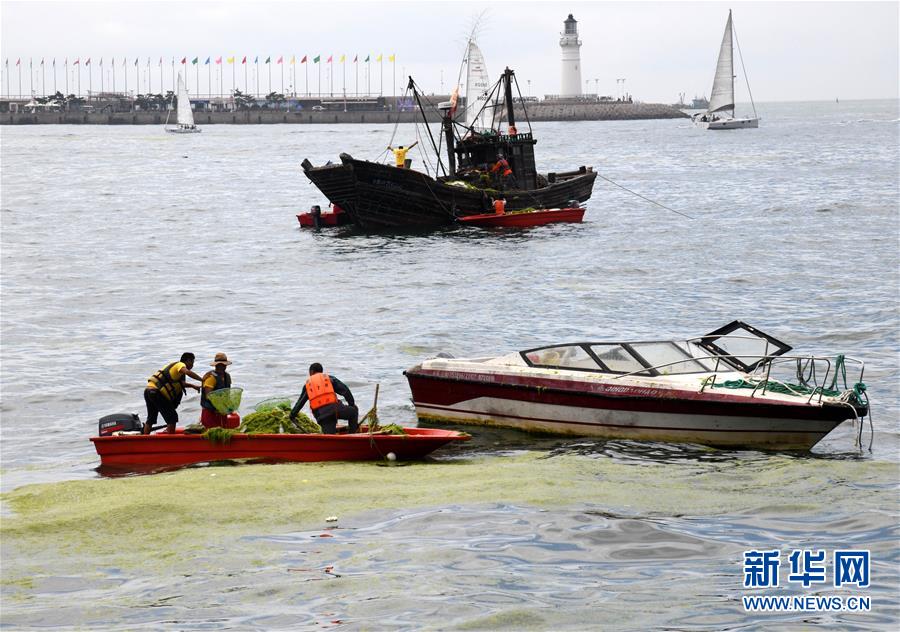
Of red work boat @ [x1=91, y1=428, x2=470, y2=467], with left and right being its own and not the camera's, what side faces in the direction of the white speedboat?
front

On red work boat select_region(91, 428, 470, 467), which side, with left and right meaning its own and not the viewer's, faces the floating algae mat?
right

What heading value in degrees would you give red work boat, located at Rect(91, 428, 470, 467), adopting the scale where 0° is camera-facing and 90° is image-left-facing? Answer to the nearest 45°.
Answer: approximately 270°
